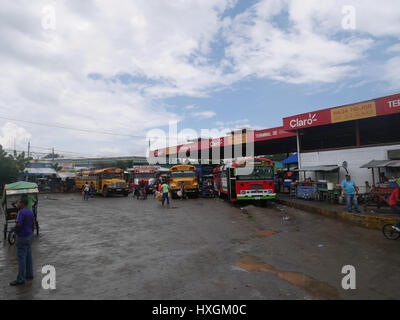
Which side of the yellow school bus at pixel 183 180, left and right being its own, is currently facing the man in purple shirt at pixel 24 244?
front

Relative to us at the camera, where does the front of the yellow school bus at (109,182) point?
facing the viewer and to the right of the viewer

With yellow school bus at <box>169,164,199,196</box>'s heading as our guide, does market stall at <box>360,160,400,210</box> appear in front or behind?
in front

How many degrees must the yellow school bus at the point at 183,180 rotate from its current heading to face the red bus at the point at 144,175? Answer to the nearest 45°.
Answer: approximately 135° to its right

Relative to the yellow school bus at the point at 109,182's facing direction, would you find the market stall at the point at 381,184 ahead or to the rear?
ahead

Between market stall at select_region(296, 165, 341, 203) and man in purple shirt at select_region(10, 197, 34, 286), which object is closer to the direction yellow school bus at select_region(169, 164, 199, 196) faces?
the man in purple shirt

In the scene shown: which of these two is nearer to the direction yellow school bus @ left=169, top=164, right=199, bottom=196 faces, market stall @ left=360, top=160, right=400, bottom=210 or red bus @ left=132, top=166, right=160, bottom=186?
the market stall

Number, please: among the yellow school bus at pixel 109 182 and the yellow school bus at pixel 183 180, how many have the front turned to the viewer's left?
0

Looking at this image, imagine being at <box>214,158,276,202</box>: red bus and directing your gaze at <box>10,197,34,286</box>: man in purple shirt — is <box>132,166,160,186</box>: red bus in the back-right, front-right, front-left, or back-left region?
back-right

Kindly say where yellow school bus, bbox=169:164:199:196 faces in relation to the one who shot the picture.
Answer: facing the viewer

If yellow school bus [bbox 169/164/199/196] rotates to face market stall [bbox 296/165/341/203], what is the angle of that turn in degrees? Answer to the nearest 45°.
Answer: approximately 45° to its left
